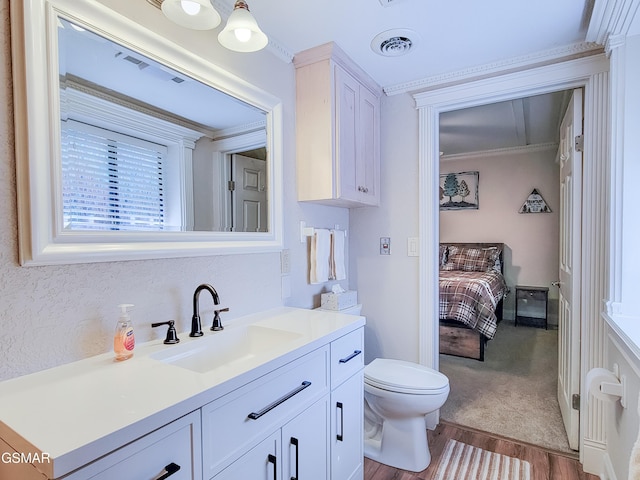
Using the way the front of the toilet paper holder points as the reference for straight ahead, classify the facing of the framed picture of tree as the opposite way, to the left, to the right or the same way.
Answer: to the left

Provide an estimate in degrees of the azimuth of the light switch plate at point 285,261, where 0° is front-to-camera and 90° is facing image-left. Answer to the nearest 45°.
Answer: approximately 315°

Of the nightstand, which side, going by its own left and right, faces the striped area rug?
front

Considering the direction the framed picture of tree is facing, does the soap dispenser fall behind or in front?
in front

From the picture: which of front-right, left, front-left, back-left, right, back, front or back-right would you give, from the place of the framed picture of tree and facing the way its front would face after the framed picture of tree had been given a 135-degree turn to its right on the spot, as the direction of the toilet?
back-left

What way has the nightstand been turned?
toward the camera

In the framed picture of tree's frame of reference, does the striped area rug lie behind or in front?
in front

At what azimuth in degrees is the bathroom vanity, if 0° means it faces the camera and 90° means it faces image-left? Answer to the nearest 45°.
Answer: approximately 315°

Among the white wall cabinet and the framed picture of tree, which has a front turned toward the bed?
the framed picture of tree

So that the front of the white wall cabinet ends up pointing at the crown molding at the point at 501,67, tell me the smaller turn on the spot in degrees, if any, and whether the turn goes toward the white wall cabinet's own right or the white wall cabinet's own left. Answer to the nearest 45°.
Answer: approximately 45° to the white wall cabinet's own left

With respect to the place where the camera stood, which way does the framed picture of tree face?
facing the viewer

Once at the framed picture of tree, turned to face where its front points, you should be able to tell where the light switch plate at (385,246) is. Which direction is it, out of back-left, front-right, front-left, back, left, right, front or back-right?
front

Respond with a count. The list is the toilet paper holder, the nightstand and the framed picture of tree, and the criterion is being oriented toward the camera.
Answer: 2

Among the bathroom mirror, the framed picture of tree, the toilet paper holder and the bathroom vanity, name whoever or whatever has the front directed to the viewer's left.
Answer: the toilet paper holder

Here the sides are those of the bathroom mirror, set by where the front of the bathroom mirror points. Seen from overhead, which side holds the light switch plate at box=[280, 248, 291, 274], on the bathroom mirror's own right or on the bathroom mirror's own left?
on the bathroom mirror's own left

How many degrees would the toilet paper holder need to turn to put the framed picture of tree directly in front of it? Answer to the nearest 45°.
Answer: approximately 45° to its right

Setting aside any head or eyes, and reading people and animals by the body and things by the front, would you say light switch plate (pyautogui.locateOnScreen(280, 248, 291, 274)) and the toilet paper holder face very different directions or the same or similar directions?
very different directions

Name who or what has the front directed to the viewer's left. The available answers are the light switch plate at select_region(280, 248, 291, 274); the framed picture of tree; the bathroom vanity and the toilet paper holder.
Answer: the toilet paper holder

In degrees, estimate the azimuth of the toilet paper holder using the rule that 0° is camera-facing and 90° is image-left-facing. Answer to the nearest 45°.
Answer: approximately 90°

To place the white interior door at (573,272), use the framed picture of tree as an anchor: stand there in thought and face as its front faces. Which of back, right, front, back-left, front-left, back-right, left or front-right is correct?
front
